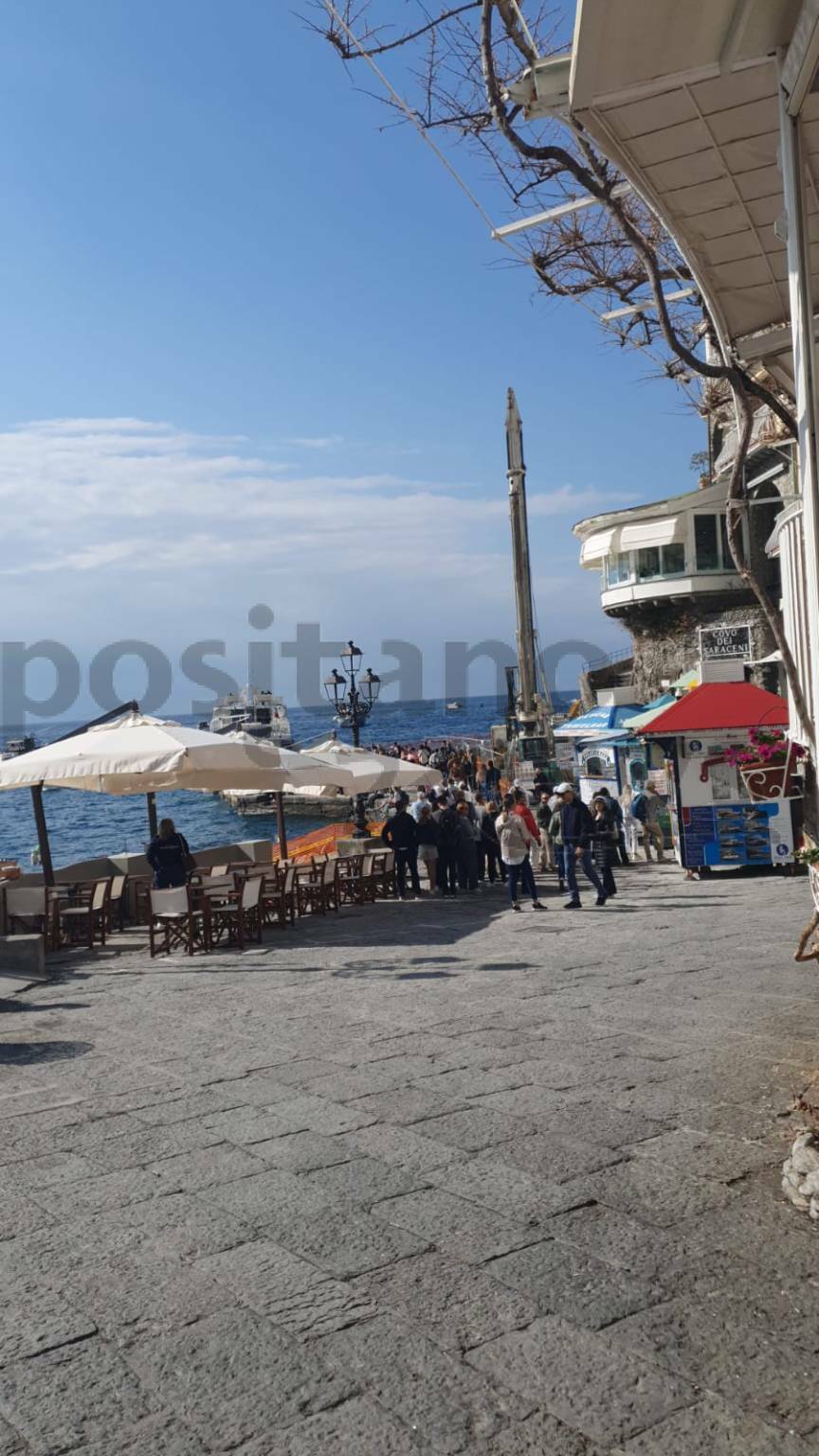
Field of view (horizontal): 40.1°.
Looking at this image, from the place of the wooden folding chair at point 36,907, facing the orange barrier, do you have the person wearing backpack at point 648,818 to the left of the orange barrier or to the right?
right

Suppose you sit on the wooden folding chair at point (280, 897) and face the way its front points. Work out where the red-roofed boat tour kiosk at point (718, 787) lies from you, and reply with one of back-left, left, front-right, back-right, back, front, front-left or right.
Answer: back

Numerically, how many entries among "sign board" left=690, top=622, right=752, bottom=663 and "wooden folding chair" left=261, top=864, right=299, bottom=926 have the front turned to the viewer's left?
1

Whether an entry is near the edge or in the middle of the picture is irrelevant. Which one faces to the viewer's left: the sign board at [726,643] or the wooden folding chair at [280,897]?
the wooden folding chair

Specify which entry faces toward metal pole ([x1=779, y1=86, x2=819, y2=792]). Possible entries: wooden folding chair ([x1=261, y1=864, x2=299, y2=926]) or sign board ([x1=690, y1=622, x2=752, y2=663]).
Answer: the sign board

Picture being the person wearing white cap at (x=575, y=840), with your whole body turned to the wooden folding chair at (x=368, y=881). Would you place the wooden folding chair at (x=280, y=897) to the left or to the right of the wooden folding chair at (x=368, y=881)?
left

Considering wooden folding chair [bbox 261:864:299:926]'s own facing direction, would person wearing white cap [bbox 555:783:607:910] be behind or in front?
behind

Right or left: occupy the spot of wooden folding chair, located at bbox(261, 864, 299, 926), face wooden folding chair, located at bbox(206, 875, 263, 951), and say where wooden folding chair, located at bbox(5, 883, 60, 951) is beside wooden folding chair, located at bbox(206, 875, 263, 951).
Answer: right

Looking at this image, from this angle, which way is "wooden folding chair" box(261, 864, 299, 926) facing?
to the viewer's left

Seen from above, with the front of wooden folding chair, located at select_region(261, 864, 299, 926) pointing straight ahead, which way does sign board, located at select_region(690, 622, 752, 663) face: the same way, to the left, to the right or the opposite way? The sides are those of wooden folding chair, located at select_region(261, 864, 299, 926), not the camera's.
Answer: to the left

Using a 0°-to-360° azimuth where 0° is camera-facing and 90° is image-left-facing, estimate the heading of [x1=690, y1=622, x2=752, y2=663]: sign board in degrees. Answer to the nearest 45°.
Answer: approximately 0°

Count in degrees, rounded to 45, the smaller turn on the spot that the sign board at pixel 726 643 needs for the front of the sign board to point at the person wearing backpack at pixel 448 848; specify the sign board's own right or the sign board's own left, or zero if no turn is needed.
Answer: approximately 45° to the sign board's own right

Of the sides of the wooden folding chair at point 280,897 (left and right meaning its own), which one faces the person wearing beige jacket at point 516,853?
back

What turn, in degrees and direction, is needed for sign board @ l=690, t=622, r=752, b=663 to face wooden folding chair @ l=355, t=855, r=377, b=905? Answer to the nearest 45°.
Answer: approximately 45° to its right
